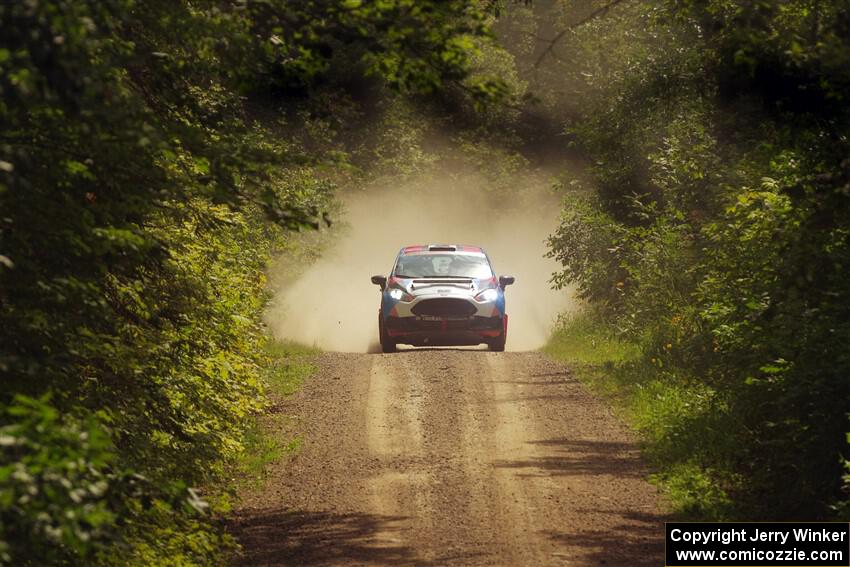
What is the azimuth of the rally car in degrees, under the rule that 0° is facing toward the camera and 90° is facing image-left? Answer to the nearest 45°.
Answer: approximately 0°
